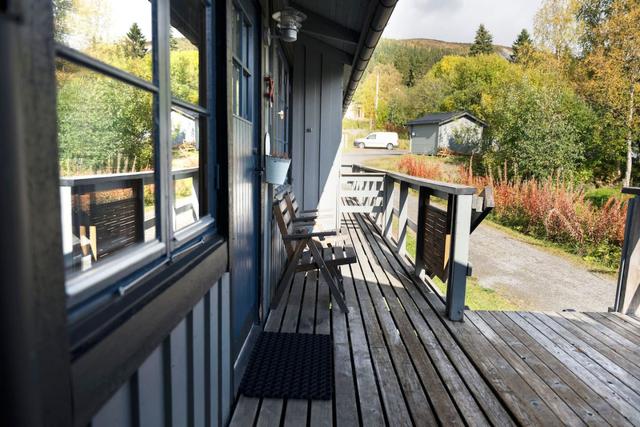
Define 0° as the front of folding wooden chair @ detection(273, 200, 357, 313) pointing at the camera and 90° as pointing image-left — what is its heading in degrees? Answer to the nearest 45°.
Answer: approximately 270°

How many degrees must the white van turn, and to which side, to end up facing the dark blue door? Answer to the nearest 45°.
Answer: approximately 90° to its left

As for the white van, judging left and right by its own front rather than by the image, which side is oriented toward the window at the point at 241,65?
left

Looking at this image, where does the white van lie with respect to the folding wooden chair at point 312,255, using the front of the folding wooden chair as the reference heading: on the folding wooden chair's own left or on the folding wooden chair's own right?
on the folding wooden chair's own left

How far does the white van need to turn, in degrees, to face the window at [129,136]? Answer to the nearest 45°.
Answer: approximately 90° to its left

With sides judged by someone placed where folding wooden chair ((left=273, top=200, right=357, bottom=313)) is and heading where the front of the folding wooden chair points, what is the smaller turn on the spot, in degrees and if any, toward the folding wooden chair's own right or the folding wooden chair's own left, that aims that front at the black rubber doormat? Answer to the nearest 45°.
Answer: approximately 90° to the folding wooden chair's own right

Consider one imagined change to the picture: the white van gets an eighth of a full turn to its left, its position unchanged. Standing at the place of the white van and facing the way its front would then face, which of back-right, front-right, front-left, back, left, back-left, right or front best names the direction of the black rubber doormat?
front-left

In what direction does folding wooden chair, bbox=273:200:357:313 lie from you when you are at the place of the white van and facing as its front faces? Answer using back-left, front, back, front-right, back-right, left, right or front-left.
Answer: left

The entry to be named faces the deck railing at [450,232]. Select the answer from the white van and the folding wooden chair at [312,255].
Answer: the folding wooden chair

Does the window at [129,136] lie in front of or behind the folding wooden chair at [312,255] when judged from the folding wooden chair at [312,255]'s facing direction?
behind

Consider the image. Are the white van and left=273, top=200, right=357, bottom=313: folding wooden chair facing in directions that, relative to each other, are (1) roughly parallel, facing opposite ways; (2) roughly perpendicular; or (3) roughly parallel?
roughly parallel, facing opposite ways

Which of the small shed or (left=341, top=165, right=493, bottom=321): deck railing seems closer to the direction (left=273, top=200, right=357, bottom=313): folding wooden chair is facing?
the deck railing

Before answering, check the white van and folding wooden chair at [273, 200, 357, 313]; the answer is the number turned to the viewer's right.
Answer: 1

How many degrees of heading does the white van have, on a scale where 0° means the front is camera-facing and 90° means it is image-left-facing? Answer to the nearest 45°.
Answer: approximately 90°
